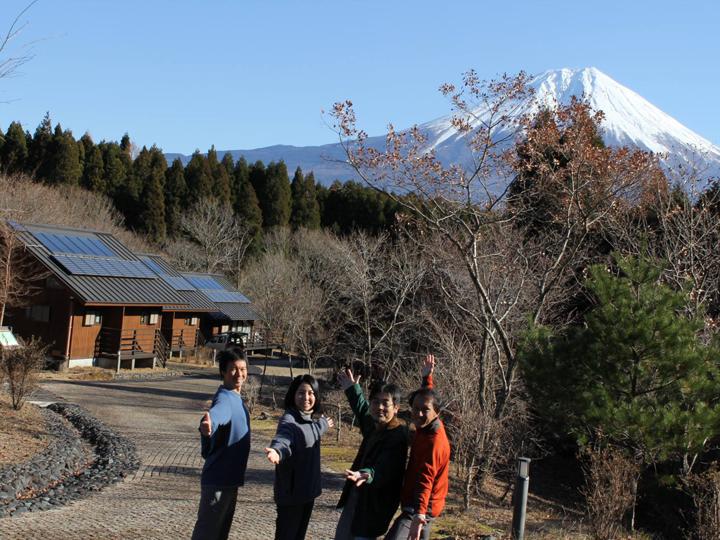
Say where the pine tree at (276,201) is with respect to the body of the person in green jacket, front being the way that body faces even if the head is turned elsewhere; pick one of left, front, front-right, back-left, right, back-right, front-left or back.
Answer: back-right

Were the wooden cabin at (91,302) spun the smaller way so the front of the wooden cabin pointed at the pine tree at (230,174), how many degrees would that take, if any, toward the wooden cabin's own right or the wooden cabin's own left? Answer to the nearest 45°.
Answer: approximately 135° to the wooden cabin's own left

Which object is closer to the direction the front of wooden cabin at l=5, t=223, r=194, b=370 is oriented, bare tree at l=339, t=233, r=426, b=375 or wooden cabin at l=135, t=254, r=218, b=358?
the bare tree

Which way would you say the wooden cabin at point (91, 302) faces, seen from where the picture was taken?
facing the viewer and to the right of the viewer

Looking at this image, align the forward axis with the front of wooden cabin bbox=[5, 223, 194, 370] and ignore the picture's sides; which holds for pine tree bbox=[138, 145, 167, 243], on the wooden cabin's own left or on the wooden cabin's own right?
on the wooden cabin's own left

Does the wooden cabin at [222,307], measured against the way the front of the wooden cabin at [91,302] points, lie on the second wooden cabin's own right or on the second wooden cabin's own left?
on the second wooden cabin's own left

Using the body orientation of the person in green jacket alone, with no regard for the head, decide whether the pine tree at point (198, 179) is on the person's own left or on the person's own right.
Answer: on the person's own right

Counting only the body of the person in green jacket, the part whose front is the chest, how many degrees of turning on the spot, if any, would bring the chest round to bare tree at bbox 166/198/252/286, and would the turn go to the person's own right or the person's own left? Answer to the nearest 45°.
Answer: approximately 135° to the person's own right

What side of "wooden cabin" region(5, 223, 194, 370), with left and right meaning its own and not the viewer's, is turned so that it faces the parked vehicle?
left
